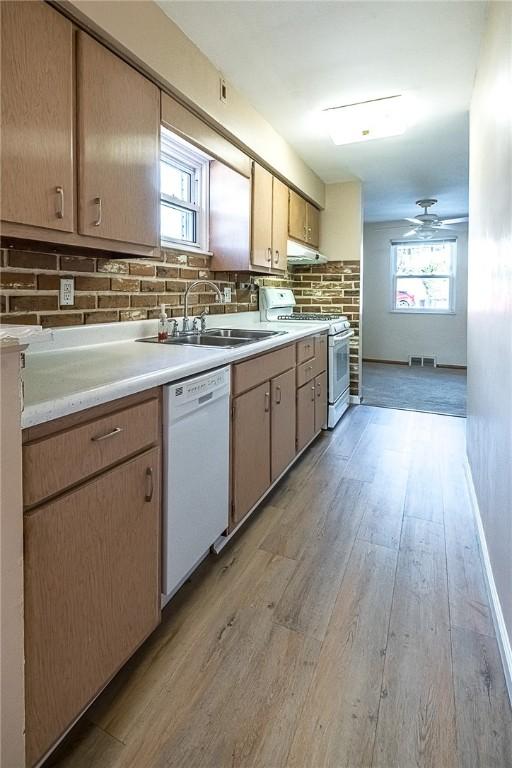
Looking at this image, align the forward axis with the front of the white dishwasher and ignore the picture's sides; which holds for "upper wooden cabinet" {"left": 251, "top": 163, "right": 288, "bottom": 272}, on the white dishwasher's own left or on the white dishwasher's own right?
on the white dishwasher's own left

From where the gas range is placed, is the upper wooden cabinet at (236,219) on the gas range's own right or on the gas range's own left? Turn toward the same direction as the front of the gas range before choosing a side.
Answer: on the gas range's own right

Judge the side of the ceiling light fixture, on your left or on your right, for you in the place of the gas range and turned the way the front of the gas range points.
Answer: on your right

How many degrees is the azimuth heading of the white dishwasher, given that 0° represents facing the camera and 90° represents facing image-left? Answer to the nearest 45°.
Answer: approximately 315°

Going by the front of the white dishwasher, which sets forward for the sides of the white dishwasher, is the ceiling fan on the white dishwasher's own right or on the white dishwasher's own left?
on the white dishwasher's own left

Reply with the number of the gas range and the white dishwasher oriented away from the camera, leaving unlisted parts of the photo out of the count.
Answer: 0

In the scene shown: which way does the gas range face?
to the viewer's right

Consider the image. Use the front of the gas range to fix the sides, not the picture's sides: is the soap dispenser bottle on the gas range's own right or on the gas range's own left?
on the gas range's own right
